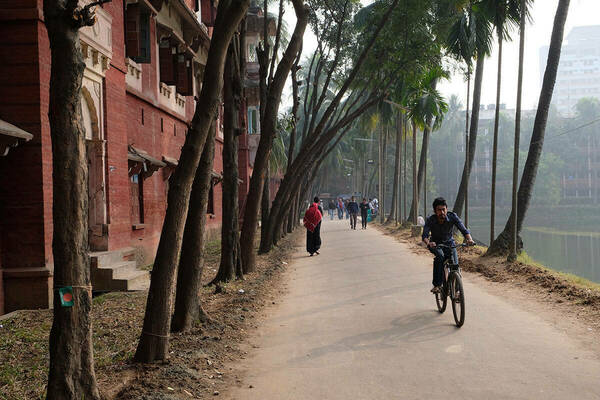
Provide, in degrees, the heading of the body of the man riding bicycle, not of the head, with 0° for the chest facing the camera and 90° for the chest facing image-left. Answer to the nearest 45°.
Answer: approximately 0°

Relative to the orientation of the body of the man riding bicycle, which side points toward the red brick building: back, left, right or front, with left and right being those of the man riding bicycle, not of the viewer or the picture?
right

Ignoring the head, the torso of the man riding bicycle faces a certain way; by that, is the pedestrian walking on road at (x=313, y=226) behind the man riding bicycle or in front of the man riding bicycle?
behind

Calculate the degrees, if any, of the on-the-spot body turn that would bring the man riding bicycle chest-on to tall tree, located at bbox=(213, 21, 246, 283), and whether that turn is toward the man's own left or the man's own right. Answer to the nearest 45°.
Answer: approximately 135° to the man's own right

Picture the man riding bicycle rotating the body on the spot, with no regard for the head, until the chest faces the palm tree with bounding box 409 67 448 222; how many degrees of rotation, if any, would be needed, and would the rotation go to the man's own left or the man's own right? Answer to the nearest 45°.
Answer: approximately 180°
